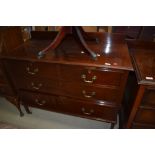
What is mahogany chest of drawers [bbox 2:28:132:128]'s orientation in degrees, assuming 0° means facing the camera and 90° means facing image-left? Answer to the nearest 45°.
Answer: approximately 0°

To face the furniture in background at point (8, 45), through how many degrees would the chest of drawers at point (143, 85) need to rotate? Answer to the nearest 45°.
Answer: approximately 90° to its right

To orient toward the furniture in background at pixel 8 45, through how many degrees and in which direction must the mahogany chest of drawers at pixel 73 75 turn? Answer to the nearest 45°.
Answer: approximately 135° to its right

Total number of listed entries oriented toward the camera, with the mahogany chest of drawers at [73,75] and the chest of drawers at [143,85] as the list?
2
